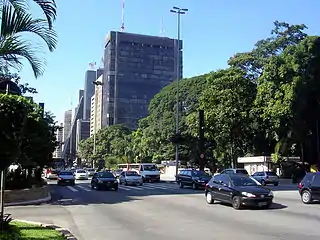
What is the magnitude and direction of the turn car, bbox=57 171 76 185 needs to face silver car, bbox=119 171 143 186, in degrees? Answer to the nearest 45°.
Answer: approximately 45° to its left

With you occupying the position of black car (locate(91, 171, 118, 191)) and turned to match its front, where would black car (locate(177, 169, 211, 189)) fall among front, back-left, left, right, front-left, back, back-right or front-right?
front-left

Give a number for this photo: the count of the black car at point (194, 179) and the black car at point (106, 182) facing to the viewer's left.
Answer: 0

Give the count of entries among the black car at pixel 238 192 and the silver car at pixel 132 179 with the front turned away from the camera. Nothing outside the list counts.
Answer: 0

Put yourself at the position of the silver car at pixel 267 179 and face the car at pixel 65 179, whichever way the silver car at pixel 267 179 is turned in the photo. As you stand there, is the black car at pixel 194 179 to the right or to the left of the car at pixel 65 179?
left

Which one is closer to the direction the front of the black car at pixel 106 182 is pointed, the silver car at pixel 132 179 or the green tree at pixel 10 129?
the green tree

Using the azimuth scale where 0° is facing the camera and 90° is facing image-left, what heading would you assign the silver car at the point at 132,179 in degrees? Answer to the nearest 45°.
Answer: approximately 315°

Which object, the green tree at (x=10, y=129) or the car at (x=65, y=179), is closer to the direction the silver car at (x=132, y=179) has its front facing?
the green tree
